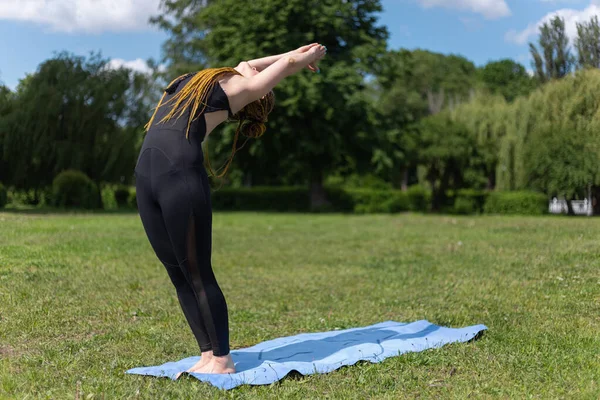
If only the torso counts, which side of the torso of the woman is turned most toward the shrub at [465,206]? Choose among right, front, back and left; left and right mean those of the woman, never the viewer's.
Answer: back

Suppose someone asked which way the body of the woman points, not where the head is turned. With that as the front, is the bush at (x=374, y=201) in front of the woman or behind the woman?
behind

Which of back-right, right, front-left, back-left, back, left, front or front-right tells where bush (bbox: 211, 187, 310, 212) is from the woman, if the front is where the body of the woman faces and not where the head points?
back-right

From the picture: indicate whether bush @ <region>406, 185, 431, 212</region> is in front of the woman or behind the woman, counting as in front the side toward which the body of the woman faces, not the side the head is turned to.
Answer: behind

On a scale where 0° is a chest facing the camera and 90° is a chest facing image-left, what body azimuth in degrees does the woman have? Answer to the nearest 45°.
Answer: approximately 45°

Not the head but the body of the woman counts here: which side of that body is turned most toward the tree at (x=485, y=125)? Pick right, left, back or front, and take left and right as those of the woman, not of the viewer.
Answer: back

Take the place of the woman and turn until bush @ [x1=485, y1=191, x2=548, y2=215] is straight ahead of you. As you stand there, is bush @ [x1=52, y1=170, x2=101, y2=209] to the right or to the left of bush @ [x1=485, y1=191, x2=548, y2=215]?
left
